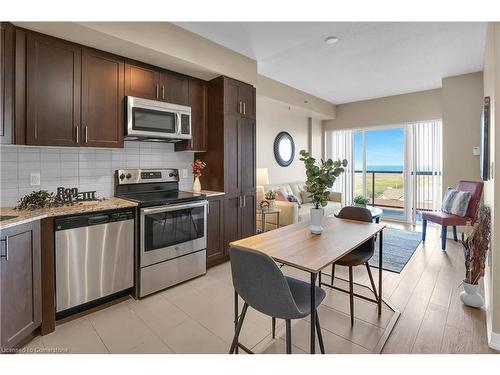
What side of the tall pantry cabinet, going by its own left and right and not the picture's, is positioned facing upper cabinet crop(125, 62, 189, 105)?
right

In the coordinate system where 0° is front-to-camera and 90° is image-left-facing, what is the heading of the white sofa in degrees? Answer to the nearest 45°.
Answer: approximately 315°

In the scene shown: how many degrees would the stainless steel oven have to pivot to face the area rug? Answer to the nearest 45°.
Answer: approximately 45° to its left

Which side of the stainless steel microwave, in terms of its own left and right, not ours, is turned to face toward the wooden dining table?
front

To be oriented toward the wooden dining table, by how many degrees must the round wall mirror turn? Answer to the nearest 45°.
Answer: approximately 45° to its right

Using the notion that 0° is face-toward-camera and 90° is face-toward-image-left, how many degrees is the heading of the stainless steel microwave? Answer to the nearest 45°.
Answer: approximately 315°

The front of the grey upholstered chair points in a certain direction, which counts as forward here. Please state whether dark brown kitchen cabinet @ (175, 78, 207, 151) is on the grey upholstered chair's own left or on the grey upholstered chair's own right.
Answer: on the grey upholstered chair's own left

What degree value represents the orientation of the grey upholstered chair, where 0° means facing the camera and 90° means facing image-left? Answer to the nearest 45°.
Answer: approximately 225°
